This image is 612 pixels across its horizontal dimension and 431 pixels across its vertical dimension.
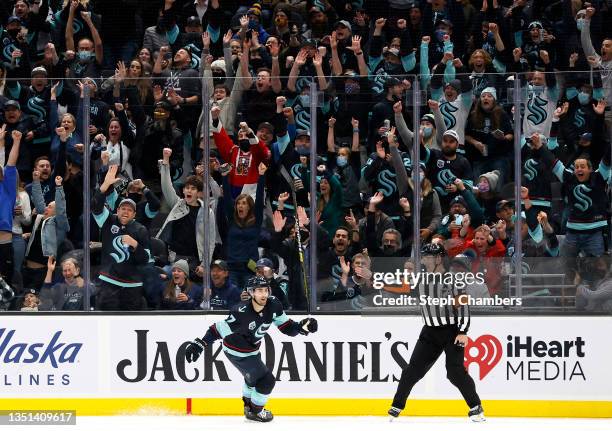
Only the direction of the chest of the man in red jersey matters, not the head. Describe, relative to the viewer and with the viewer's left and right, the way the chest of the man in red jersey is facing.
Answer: facing the viewer

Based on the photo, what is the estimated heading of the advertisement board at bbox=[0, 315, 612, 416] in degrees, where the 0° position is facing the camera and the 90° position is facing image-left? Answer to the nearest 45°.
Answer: approximately 0°

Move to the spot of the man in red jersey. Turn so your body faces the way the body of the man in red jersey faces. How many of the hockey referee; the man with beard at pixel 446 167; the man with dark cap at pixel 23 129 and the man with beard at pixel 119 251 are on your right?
2

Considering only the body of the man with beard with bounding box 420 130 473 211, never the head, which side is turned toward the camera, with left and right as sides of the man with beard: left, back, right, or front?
front

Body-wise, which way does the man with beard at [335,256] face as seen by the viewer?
toward the camera

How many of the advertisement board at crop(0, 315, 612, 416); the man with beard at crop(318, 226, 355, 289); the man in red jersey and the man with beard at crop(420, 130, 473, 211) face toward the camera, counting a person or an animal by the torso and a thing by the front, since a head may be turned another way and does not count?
4

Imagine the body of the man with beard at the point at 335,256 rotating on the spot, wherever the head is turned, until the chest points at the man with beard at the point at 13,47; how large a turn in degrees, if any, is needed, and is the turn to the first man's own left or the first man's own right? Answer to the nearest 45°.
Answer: approximately 135° to the first man's own right

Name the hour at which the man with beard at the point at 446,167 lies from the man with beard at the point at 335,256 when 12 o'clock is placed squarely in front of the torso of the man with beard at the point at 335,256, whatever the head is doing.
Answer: the man with beard at the point at 446,167 is roughly at 7 o'clock from the man with beard at the point at 335,256.
